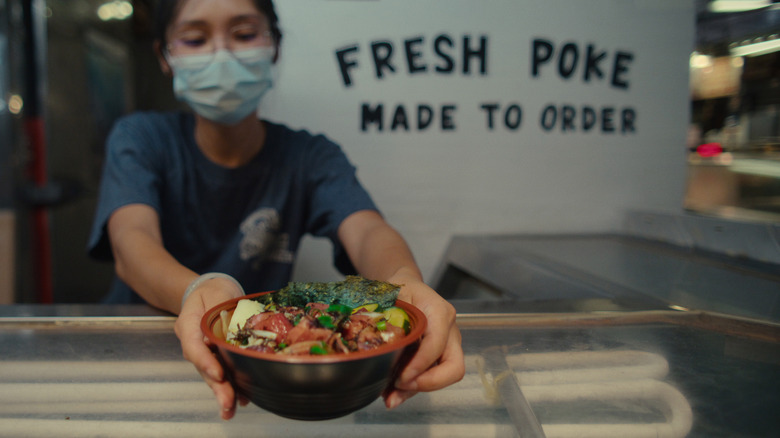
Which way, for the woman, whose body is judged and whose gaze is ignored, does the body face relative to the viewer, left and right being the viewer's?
facing the viewer

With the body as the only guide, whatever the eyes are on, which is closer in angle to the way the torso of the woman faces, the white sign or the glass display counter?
the glass display counter

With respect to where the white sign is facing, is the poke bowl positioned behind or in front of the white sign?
in front

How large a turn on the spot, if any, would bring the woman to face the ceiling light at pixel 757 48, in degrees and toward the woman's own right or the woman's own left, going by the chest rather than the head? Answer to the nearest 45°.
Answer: approximately 90° to the woman's own left

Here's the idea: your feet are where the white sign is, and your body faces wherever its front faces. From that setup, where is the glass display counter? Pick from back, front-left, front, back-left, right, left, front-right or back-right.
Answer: front

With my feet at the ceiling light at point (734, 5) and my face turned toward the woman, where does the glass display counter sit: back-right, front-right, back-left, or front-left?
front-left

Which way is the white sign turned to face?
toward the camera

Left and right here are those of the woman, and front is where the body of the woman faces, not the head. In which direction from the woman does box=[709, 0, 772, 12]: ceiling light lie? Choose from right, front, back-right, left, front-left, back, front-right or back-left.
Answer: left

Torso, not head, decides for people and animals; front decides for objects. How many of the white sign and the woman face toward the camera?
2
